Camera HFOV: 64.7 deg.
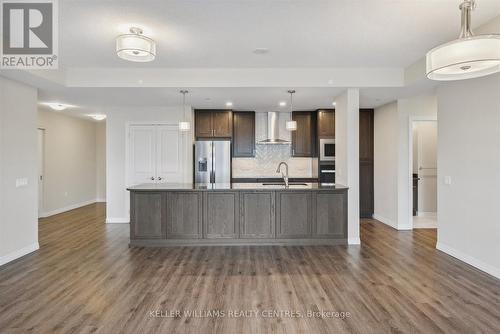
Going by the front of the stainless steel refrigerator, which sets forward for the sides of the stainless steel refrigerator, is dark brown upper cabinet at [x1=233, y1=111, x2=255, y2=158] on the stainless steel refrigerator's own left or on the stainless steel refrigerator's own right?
on the stainless steel refrigerator's own left

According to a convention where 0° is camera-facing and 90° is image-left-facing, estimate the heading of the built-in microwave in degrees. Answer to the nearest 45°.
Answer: approximately 0°

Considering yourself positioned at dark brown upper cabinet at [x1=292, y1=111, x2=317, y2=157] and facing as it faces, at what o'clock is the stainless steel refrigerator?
The stainless steel refrigerator is roughly at 2 o'clock from the dark brown upper cabinet.

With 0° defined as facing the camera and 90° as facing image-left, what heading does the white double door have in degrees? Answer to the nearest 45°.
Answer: approximately 0°
